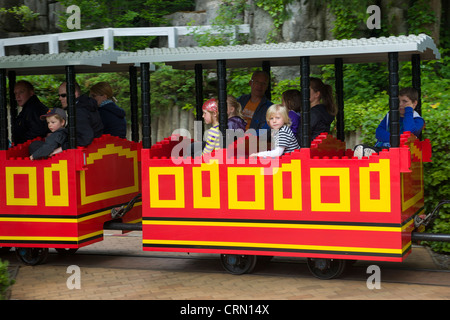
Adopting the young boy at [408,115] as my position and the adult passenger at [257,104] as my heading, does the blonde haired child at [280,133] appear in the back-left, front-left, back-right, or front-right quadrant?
front-left

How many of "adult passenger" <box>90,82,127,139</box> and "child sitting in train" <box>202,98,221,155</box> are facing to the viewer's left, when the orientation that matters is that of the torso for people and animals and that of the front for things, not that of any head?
2

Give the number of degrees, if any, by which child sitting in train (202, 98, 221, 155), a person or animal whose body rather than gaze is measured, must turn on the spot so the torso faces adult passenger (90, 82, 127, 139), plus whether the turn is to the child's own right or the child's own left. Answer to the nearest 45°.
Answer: approximately 45° to the child's own right

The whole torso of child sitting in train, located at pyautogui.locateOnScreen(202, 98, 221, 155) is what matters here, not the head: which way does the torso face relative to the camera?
to the viewer's left

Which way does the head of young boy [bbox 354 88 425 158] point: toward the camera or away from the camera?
toward the camera

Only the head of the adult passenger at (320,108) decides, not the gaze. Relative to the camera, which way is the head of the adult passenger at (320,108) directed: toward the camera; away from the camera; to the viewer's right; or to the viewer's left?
to the viewer's left

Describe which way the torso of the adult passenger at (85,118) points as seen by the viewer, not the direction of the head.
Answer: to the viewer's left

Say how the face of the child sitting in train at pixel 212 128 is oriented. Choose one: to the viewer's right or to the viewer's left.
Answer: to the viewer's left

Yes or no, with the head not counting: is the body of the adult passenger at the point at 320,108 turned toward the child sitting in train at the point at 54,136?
yes

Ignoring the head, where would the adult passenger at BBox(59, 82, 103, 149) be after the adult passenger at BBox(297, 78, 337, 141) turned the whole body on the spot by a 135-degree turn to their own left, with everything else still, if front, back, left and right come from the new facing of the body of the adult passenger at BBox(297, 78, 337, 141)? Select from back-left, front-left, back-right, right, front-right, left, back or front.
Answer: back-right

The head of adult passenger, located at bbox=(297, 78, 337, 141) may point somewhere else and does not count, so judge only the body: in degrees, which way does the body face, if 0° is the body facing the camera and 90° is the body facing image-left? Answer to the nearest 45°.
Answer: approximately 90°

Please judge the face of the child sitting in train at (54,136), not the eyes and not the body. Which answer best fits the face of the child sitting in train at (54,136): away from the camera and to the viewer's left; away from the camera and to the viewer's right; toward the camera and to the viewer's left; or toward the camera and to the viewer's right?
toward the camera and to the viewer's left

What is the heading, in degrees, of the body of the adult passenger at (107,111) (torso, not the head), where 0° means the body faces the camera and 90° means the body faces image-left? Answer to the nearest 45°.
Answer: approximately 90°
